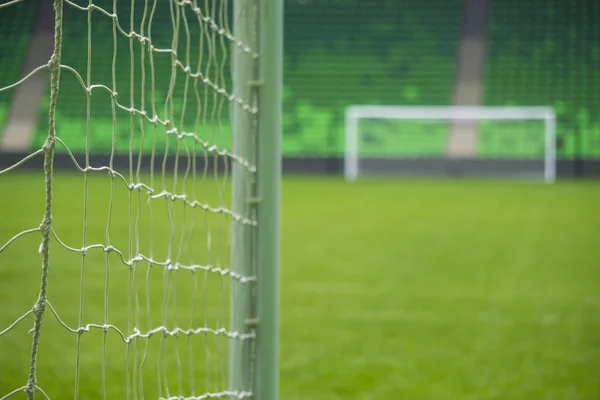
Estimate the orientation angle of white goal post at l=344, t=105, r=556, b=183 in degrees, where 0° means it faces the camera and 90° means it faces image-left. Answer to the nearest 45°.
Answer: approximately 0°

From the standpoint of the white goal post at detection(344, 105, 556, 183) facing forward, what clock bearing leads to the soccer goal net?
The soccer goal net is roughly at 12 o'clock from the white goal post.
